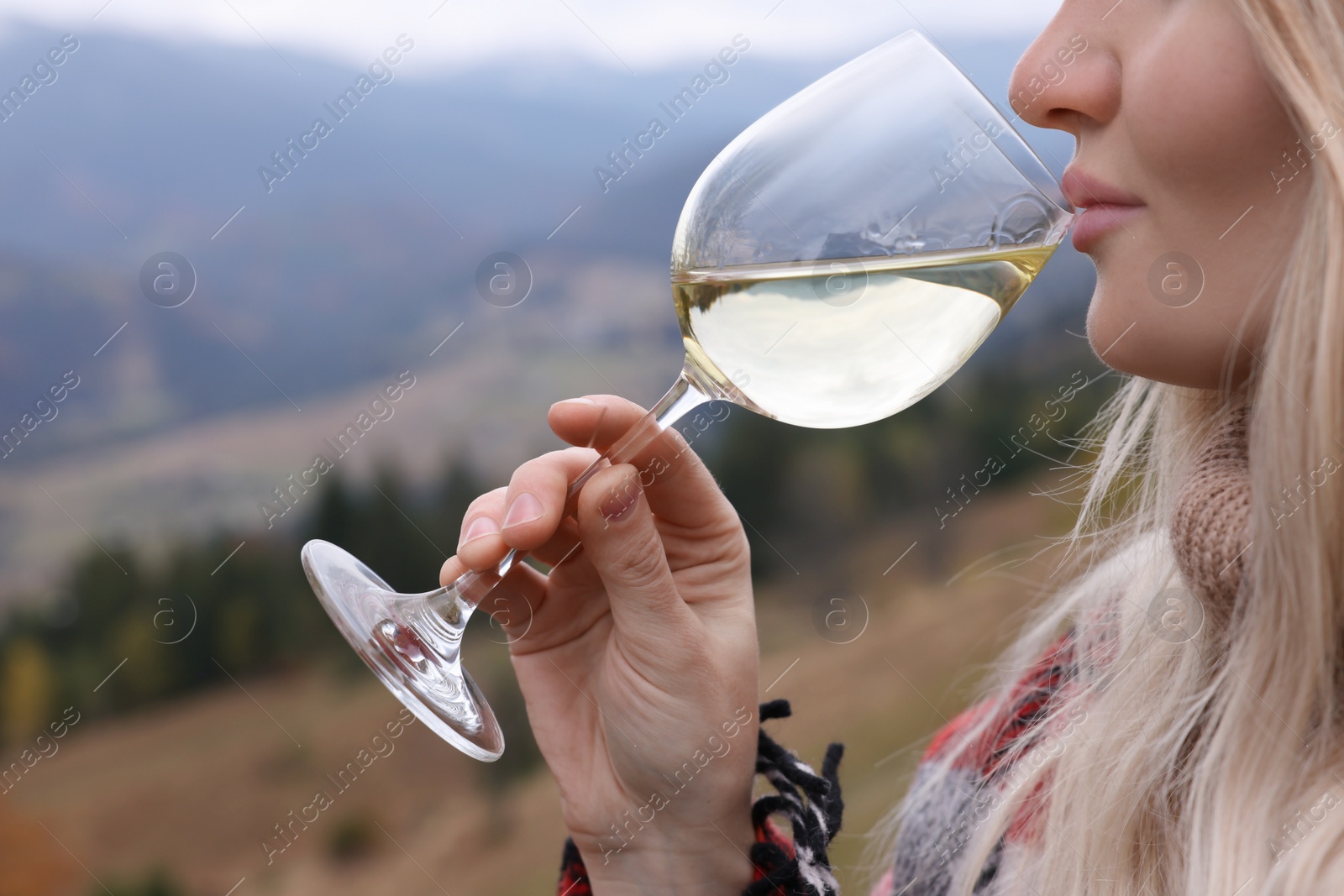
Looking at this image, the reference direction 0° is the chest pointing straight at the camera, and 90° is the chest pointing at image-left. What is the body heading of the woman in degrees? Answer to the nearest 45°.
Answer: approximately 90°
